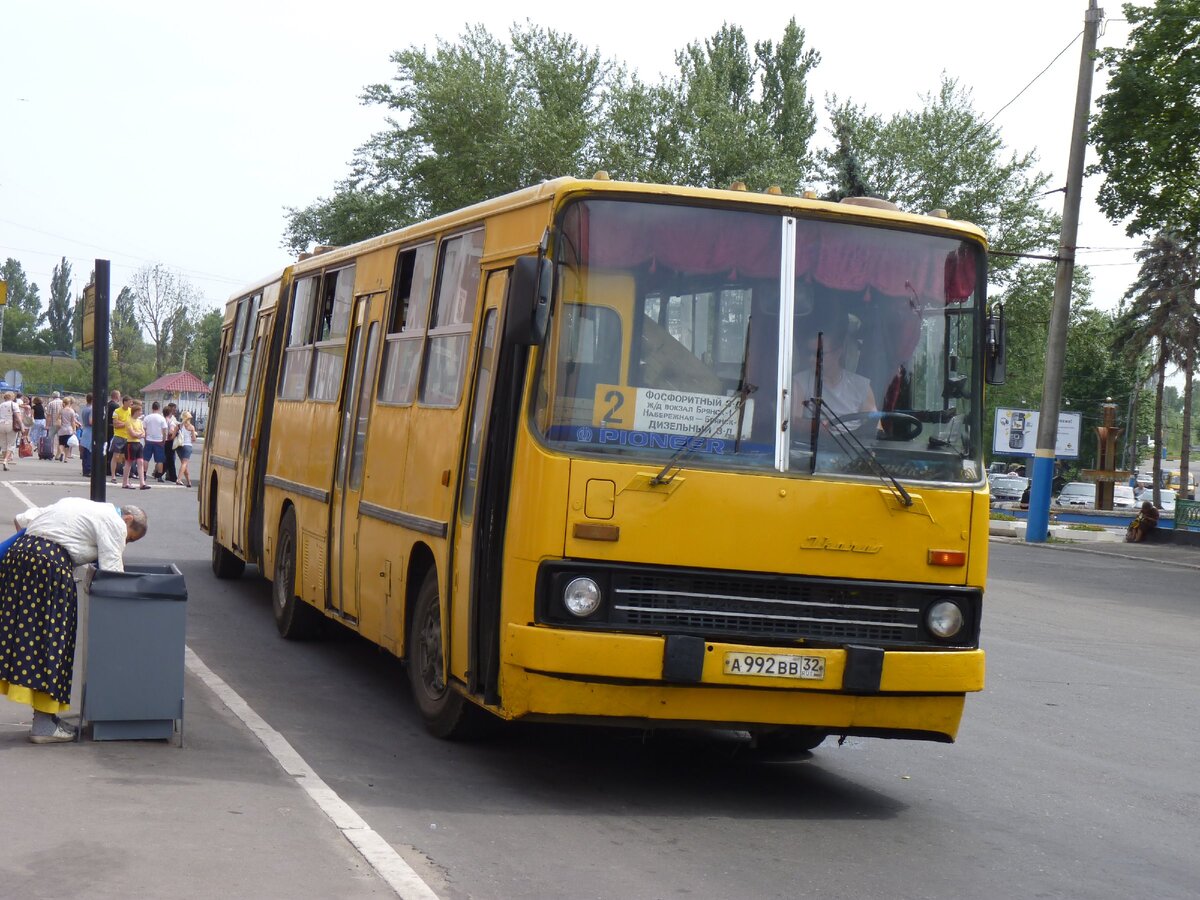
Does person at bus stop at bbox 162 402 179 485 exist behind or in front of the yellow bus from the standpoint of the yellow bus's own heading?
behind

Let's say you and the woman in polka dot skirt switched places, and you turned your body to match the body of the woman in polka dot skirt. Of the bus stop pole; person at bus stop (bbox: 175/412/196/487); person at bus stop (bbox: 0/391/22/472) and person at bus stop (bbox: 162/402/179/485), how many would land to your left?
4

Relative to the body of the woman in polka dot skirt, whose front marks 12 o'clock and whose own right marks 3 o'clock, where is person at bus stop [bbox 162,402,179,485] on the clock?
The person at bus stop is roughly at 9 o'clock from the woman in polka dot skirt.

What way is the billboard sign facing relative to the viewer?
toward the camera

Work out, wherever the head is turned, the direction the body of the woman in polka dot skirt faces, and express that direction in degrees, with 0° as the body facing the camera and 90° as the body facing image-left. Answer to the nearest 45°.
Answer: approximately 270°

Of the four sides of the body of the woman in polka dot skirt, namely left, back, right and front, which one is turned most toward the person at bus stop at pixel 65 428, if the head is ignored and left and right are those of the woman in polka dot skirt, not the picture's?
left

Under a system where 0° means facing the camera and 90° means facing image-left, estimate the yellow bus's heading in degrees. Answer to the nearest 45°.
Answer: approximately 315°

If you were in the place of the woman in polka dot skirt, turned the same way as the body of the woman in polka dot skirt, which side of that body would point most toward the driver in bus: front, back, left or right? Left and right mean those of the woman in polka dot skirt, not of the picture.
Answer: front

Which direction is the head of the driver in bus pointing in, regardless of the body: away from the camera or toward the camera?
toward the camera

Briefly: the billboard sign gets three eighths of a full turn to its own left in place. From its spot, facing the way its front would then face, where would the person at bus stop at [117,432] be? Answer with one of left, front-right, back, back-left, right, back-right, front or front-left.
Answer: back

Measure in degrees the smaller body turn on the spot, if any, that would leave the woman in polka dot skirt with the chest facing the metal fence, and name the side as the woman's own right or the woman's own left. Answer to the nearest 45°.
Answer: approximately 45° to the woman's own left

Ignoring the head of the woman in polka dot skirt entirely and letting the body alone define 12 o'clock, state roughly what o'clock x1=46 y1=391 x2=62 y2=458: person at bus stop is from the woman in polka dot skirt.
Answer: The person at bus stop is roughly at 9 o'clock from the woman in polka dot skirt.

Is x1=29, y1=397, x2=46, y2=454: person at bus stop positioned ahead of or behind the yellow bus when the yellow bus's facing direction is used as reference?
behind

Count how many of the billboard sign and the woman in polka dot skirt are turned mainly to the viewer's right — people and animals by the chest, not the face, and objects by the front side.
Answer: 1

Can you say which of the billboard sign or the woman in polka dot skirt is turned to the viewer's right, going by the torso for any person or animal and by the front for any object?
the woman in polka dot skirt

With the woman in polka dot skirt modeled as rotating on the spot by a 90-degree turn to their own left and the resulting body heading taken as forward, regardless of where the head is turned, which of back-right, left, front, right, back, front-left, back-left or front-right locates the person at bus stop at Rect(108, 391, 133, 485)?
front

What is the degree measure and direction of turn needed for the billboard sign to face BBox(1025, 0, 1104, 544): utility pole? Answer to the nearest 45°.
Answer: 0° — it already faces it
